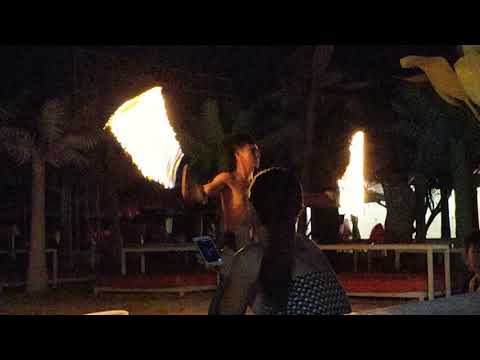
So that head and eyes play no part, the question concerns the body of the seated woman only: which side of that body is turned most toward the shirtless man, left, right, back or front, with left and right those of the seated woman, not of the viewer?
front

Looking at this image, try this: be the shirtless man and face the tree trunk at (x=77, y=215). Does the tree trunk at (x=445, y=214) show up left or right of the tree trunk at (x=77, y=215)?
right

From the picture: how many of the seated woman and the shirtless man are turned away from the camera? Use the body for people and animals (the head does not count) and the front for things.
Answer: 1

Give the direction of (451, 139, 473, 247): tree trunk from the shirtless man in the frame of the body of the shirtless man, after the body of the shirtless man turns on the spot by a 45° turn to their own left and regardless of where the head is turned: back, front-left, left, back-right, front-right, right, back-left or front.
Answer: front-left

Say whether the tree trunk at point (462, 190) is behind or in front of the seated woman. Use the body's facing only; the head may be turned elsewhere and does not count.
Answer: in front

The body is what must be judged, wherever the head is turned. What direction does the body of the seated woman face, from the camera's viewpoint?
away from the camera

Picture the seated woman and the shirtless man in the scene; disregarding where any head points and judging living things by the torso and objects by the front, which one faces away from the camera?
the seated woman

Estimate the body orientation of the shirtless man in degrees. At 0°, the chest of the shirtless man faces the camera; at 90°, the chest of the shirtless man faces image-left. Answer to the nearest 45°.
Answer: approximately 315°

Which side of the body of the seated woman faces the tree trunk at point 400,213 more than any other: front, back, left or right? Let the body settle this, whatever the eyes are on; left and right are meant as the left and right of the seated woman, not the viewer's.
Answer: front

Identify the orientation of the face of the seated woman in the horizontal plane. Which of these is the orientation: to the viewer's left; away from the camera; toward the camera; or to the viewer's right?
away from the camera
